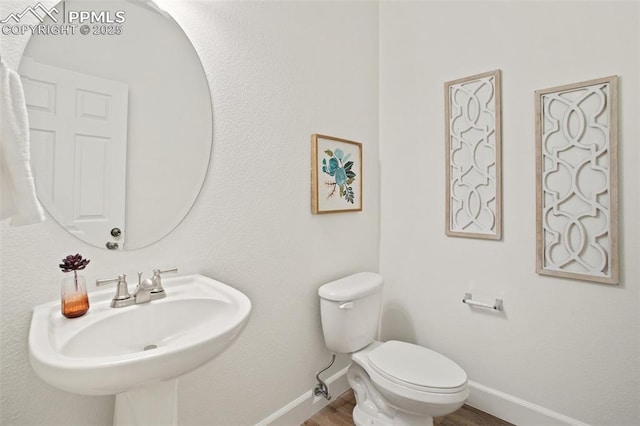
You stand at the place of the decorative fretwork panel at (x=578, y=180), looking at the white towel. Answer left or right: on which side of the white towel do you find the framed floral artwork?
right

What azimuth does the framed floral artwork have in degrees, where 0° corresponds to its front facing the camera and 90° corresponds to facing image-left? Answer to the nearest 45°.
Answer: approximately 315°

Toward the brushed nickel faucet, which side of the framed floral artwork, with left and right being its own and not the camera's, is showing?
right
